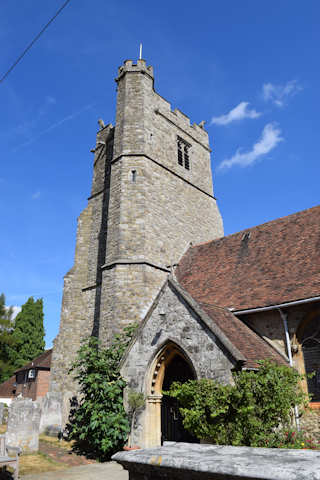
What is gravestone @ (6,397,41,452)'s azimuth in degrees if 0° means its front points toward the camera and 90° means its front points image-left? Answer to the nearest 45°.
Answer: approximately 0°

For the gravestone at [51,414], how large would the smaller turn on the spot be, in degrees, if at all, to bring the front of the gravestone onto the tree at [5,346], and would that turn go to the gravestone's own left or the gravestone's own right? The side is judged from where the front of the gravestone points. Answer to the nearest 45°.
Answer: approximately 180°

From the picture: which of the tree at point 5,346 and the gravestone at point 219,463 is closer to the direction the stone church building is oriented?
the gravestone

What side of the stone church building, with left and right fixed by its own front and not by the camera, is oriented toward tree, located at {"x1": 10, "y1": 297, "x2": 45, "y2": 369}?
right

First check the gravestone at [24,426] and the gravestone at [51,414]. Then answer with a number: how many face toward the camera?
2

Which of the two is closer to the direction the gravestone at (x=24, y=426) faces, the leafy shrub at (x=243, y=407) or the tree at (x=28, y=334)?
the leafy shrub

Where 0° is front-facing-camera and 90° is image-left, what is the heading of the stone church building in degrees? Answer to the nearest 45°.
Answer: approximately 45°

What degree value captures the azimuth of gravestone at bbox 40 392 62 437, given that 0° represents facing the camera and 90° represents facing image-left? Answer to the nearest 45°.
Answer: approximately 0°
